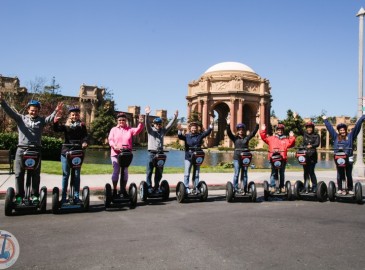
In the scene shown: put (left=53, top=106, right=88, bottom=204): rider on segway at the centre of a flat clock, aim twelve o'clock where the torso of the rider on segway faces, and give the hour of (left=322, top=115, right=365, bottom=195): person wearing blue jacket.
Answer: The person wearing blue jacket is roughly at 9 o'clock from the rider on segway.

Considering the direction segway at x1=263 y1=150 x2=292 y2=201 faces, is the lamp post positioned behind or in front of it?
behind

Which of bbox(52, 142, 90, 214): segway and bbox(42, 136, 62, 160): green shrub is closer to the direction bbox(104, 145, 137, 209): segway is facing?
the segway

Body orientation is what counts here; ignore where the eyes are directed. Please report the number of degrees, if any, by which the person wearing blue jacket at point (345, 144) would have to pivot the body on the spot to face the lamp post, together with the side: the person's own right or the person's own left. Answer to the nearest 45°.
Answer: approximately 180°

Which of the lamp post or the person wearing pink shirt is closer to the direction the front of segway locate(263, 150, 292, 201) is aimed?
the person wearing pink shirt

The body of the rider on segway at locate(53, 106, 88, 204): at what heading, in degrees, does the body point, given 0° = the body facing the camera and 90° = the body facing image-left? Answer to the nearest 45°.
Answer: approximately 0°

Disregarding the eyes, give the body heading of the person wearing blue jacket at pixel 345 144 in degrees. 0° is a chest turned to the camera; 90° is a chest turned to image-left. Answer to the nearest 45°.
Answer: approximately 0°
